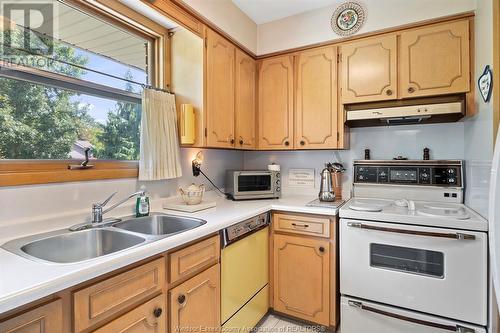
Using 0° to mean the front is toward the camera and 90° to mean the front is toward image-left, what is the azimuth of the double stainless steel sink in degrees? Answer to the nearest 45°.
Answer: approximately 315°

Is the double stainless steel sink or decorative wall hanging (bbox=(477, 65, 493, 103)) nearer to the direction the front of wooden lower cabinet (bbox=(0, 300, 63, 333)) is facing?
the decorative wall hanging

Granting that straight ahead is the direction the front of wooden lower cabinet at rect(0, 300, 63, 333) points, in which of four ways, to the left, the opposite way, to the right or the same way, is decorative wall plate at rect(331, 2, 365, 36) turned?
to the right

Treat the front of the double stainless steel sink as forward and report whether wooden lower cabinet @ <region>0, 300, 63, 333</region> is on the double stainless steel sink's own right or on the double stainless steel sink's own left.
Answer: on the double stainless steel sink's own right

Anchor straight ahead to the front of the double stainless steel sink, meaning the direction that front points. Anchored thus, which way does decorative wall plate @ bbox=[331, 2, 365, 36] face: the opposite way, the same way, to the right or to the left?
to the right

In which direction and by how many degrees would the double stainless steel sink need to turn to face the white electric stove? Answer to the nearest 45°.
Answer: approximately 45° to its left

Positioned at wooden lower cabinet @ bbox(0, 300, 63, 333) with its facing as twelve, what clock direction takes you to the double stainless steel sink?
The double stainless steel sink is roughly at 8 o'clock from the wooden lower cabinet.

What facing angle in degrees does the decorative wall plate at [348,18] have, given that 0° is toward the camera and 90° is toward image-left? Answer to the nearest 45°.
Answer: approximately 0°

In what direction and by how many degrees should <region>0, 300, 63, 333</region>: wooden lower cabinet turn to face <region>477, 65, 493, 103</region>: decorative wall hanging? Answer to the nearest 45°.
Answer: approximately 45° to its left

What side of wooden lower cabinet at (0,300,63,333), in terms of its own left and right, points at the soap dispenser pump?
left
